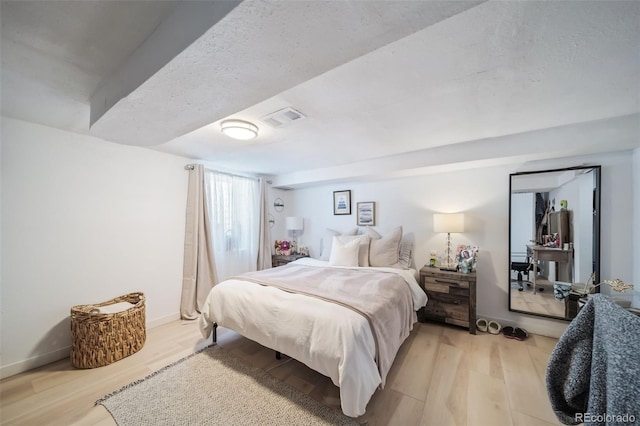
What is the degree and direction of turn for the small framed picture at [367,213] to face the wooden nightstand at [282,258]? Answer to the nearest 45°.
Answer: approximately 45° to its right

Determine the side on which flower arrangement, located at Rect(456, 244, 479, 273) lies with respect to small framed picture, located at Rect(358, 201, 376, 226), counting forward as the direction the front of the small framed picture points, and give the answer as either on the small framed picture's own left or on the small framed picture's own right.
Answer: on the small framed picture's own left

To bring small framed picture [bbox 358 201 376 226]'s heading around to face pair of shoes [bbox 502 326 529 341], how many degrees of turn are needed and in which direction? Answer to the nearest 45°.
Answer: approximately 90° to its left

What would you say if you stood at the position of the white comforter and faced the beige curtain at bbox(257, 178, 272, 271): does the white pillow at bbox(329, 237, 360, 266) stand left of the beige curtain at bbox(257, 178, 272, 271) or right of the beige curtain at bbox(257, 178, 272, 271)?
right

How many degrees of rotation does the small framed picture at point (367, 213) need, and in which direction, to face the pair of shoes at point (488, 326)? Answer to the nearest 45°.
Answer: approximately 90° to its left

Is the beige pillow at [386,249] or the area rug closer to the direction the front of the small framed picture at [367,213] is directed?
the area rug

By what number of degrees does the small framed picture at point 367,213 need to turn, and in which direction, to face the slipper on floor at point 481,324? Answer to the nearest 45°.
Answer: approximately 90° to its left

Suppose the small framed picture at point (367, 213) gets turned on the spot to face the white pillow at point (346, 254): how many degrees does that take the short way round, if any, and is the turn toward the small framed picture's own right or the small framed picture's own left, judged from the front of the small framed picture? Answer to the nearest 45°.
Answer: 0° — it already faces it

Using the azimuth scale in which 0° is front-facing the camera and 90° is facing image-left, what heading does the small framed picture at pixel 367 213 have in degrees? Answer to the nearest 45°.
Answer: approximately 45°

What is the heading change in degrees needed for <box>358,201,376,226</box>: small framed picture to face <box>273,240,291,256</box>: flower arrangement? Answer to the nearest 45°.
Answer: approximately 45° to its right

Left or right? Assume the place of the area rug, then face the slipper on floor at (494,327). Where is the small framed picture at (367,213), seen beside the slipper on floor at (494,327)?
left
